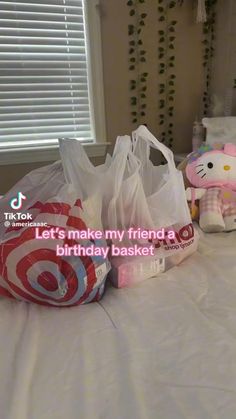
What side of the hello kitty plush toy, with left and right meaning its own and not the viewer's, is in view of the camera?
front

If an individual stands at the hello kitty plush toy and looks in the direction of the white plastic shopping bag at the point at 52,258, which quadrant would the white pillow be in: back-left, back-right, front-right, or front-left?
back-right

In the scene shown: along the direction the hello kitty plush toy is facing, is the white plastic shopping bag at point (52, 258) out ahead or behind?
ahead
